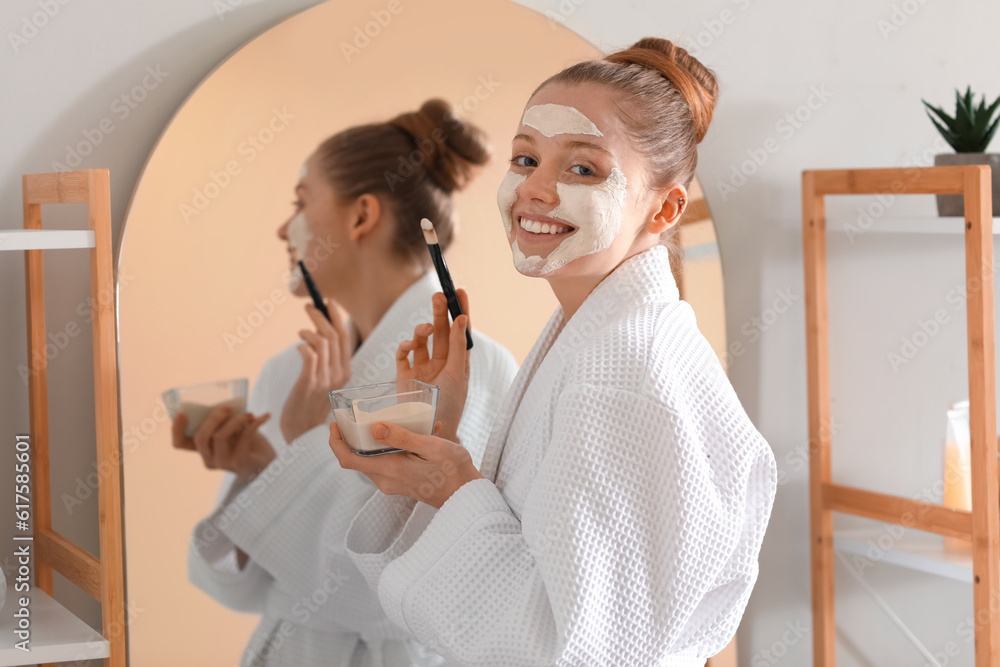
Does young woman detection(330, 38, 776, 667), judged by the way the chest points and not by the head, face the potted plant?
no

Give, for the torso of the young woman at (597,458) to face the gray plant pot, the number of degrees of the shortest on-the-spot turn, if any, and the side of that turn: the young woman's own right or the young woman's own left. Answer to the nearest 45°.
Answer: approximately 135° to the young woman's own right

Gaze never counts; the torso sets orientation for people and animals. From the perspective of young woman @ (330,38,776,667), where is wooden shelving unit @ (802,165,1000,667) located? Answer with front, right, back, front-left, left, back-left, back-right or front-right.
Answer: back-right

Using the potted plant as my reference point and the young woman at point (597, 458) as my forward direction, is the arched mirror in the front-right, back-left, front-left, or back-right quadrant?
front-right

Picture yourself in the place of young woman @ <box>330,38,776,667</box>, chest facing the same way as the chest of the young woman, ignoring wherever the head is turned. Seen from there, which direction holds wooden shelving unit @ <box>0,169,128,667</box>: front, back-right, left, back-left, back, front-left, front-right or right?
front

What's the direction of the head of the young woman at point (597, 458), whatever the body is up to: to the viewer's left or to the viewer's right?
to the viewer's left

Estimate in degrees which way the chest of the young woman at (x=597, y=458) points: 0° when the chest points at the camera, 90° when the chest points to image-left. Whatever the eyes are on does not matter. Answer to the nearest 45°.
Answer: approximately 90°
